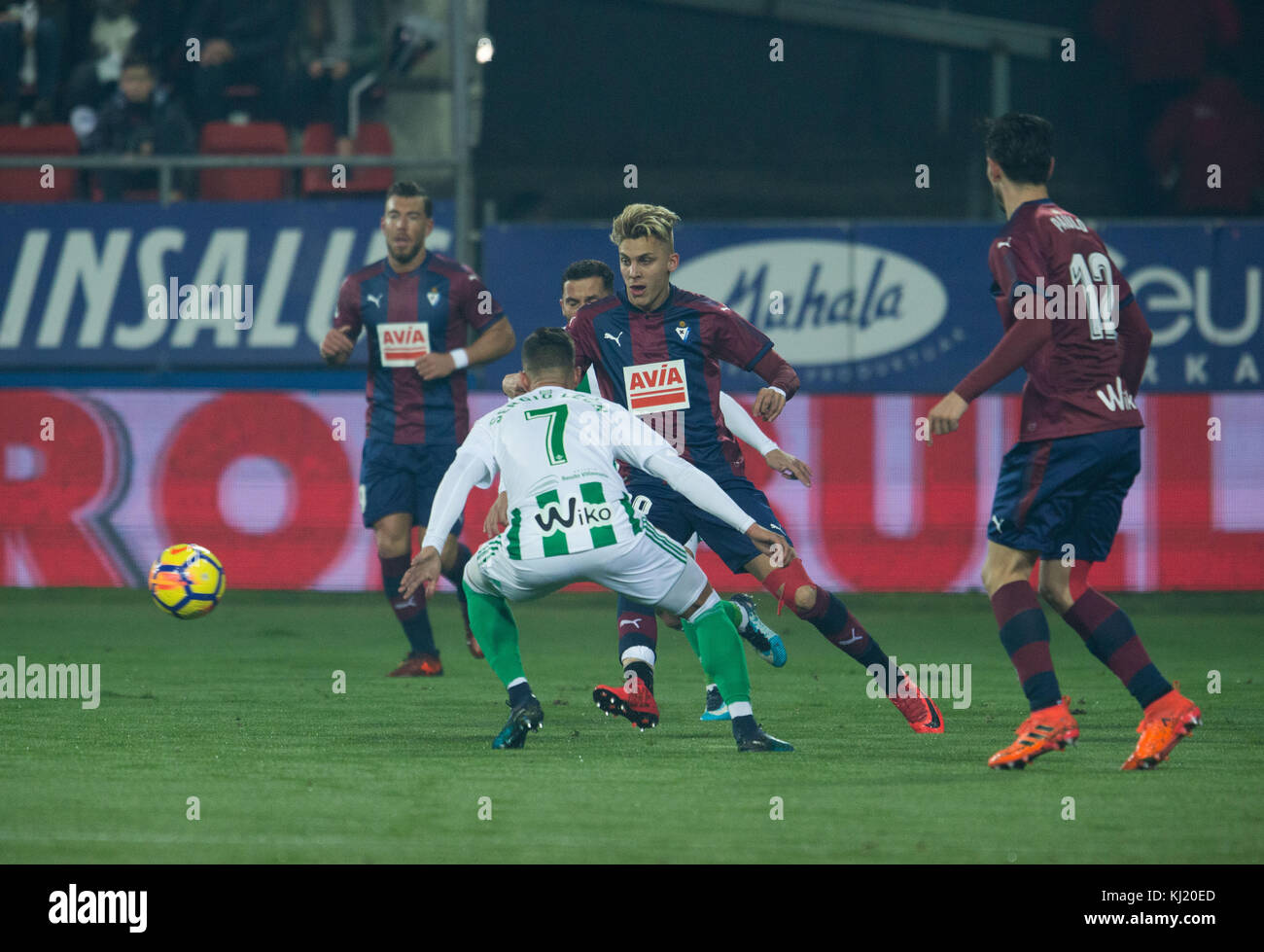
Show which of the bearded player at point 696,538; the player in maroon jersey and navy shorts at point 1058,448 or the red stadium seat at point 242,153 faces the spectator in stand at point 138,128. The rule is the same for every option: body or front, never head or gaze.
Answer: the player in maroon jersey and navy shorts

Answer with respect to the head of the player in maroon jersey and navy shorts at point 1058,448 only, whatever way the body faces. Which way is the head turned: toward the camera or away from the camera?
away from the camera

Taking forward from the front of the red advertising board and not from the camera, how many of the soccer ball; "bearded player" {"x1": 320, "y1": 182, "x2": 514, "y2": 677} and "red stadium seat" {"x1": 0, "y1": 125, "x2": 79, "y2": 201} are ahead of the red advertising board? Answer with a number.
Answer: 2

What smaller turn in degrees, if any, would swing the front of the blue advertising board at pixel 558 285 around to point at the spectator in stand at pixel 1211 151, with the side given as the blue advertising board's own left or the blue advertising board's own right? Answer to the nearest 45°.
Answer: approximately 135° to the blue advertising board's own left

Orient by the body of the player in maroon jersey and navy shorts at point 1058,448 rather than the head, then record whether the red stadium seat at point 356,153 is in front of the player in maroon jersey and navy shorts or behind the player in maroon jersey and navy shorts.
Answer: in front

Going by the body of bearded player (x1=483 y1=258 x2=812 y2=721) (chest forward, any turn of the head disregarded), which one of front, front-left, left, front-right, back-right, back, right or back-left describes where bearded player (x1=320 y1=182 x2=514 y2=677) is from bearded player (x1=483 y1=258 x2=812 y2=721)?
right

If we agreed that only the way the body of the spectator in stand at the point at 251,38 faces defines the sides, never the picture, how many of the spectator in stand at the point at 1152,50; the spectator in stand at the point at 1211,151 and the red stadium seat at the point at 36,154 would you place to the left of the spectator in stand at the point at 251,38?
2

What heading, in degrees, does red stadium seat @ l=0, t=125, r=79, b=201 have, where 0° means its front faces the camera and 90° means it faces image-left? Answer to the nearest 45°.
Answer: approximately 0°
